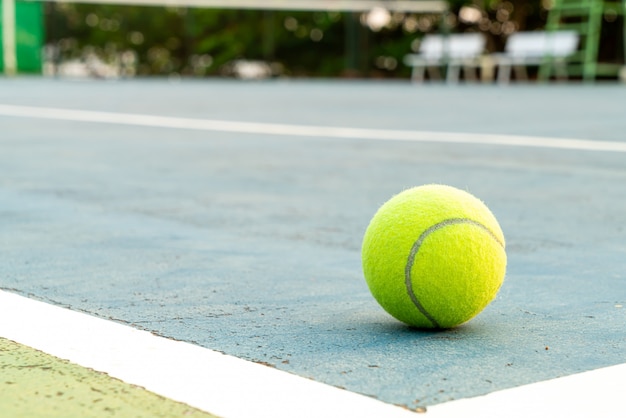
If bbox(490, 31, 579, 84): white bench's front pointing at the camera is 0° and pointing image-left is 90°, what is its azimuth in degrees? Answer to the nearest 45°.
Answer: approximately 45°

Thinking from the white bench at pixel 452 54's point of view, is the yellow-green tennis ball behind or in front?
in front

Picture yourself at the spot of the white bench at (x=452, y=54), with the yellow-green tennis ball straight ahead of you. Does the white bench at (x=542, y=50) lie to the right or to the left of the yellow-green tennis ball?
left

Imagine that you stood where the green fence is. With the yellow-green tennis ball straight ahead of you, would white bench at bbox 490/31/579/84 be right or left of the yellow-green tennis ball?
left

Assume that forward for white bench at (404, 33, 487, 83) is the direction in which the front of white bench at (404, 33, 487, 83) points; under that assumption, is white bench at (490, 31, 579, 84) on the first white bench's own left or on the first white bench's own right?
on the first white bench's own left

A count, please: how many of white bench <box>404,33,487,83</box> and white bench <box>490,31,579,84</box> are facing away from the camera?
0

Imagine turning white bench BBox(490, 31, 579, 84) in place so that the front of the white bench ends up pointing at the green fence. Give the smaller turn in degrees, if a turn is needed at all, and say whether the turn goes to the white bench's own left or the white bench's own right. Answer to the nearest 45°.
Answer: approximately 45° to the white bench's own right

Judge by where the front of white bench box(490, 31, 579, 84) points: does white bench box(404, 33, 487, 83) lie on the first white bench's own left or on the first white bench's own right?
on the first white bench's own right

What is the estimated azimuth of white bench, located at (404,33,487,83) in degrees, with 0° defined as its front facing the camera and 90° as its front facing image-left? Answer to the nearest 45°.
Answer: approximately 45°
